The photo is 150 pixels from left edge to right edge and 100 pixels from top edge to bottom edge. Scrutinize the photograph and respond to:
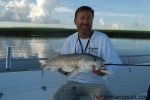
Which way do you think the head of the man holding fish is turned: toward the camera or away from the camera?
toward the camera

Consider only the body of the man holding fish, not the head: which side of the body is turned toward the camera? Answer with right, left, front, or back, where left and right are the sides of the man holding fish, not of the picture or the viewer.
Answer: front
